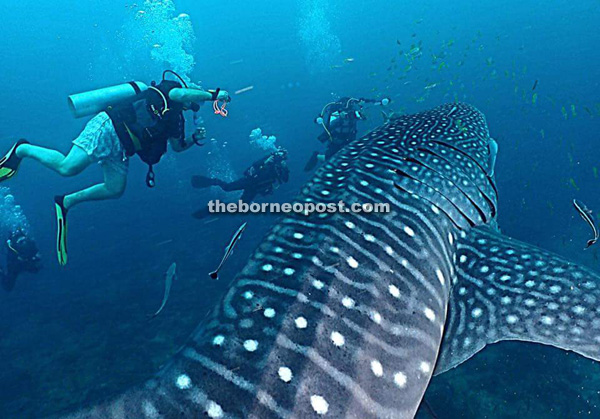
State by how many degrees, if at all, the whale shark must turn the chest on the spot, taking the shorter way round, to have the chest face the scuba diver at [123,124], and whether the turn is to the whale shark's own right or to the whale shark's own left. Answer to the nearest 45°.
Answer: approximately 90° to the whale shark's own left

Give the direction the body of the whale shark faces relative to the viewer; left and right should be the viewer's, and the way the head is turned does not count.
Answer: facing away from the viewer and to the right of the viewer

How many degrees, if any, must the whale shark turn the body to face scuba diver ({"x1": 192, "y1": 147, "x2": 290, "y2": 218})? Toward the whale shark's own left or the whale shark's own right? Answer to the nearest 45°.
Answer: approximately 45° to the whale shark's own left

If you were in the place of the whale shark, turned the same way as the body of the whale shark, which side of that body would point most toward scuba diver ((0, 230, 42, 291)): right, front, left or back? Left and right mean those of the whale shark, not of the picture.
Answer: left

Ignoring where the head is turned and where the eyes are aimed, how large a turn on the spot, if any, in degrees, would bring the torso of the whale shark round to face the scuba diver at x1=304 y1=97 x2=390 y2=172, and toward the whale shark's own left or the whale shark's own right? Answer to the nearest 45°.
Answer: approximately 45° to the whale shark's own left
